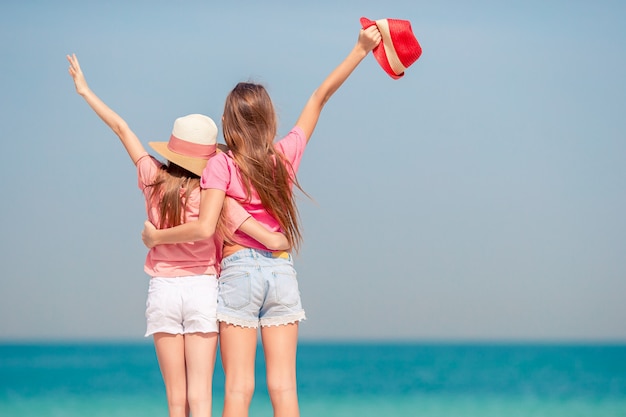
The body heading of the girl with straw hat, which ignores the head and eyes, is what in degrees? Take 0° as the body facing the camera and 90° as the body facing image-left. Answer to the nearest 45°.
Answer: approximately 180°

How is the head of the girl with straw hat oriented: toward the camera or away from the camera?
away from the camera

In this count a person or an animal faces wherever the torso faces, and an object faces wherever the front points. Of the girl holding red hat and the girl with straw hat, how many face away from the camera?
2

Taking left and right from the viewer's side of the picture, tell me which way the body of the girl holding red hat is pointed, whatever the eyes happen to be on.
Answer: facing away from the viewer

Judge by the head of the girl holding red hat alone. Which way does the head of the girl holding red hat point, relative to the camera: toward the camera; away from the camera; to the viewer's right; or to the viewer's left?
away from the camera
